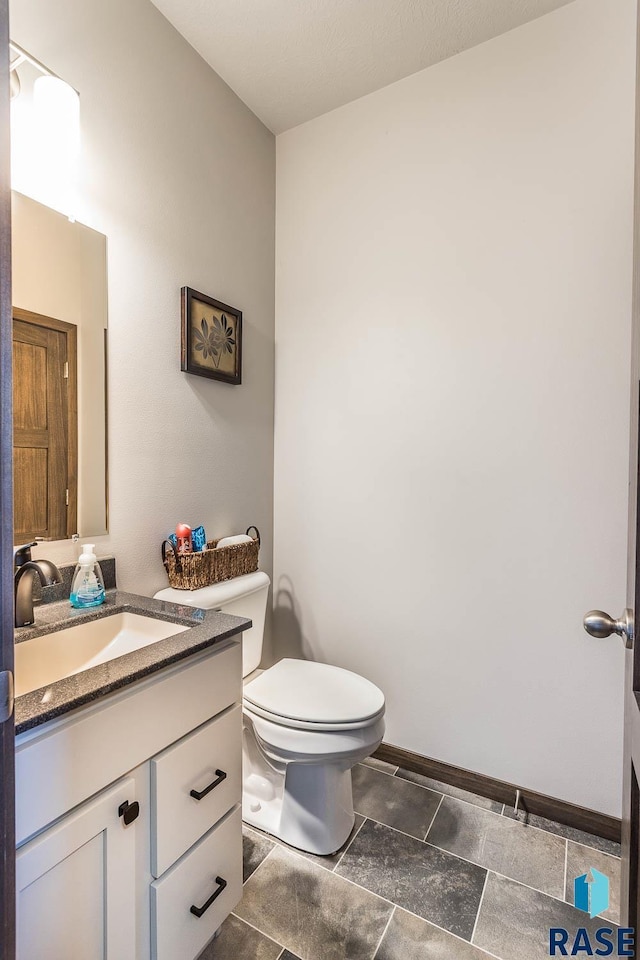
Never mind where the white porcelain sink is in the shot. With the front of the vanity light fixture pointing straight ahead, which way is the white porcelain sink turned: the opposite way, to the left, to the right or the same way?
the same way

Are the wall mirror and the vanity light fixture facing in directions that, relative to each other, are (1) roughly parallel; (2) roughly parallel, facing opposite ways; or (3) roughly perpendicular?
roughly parallel

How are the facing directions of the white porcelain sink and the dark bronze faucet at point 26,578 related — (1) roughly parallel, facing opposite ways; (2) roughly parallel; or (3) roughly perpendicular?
roughly parallel

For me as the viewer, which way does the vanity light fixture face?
facing the viewer and to the right of the viewer

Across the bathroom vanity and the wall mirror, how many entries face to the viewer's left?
0

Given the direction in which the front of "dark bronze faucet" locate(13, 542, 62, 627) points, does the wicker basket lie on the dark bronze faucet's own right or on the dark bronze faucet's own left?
on the dark bronze faucet's own left

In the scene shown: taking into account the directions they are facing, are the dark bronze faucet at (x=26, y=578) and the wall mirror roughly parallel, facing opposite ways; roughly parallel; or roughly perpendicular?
roughly parallel

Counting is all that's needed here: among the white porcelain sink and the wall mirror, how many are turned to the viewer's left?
0

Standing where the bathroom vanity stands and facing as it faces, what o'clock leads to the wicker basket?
The wicker basket is roughly at 8 o'clock from the bathroom vanity.

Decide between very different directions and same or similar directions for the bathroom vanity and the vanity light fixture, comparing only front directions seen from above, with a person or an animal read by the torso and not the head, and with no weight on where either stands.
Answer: same or similar directions

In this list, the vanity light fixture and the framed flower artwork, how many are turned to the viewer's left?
0

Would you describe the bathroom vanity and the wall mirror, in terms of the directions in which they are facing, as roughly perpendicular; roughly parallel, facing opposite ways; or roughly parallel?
roughly parallel
